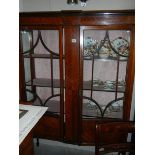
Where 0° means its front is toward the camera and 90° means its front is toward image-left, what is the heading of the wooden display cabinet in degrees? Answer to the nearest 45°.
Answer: approximately 0°
